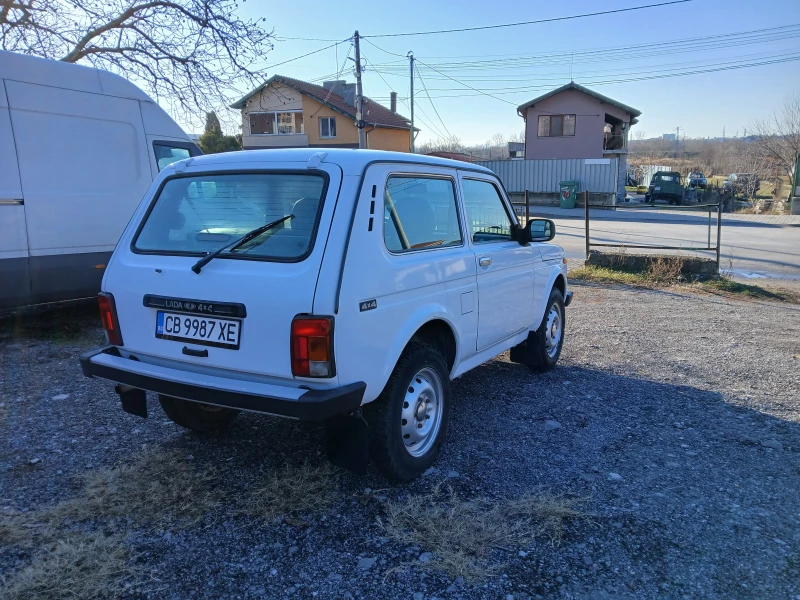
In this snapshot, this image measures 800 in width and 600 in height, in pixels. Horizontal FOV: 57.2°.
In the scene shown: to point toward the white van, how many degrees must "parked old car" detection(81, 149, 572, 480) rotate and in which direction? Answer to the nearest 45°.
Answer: approximately 90° to its left

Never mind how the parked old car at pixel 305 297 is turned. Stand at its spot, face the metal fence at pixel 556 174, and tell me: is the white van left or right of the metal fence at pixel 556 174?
left

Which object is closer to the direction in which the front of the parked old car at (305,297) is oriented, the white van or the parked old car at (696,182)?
the parked old car

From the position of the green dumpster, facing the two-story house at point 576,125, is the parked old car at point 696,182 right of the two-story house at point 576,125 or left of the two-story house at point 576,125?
right

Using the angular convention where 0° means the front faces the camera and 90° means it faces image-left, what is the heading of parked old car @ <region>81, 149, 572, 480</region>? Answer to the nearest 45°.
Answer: approximately 225°

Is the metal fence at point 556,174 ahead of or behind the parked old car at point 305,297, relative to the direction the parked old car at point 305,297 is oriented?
ahead

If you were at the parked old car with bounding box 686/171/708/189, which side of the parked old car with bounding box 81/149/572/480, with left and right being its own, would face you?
front

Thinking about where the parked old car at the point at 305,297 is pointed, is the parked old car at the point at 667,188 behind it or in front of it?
in front
